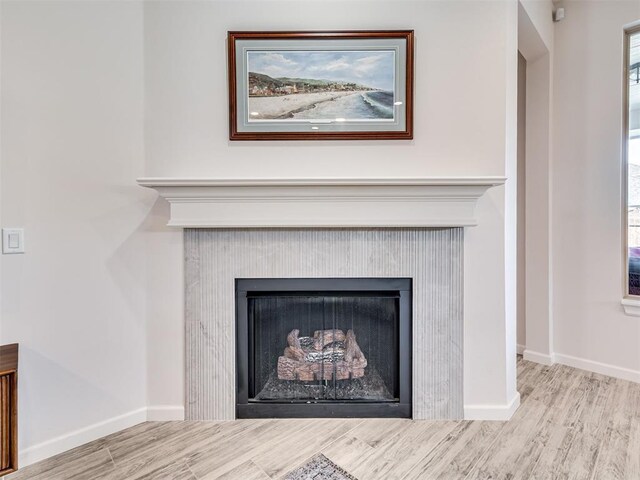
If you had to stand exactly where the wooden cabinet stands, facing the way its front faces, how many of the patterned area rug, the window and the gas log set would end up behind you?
0

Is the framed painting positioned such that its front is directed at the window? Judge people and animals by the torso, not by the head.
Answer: no

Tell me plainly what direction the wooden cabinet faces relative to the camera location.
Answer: facing the viewer and to the right of the viewer

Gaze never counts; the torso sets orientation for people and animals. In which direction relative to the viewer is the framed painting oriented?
toward the camera

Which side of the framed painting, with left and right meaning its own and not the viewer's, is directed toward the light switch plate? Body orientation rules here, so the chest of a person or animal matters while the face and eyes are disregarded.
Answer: right

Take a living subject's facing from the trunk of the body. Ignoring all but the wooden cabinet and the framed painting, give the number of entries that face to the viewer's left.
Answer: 0
